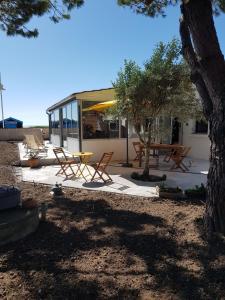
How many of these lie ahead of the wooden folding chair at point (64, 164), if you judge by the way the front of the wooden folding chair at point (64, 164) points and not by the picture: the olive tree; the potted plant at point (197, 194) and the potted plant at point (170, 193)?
3

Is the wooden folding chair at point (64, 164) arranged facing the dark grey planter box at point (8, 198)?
no

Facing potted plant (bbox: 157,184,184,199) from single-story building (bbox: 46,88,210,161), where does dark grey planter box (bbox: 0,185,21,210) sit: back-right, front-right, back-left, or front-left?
front-right

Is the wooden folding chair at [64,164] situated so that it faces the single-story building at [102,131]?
no

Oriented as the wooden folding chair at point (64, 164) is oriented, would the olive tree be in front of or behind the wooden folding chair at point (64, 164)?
in front

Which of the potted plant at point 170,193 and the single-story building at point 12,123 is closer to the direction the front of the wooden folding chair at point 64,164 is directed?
the potted plant

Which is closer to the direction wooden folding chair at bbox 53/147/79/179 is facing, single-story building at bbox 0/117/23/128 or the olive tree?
the olive tree

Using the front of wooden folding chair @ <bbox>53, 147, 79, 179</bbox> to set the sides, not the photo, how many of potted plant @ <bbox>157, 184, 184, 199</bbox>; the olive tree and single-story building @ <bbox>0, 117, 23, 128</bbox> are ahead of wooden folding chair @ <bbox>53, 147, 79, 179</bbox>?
2

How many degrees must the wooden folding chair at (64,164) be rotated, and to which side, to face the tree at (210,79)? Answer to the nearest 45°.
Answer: approximately 45° to its right

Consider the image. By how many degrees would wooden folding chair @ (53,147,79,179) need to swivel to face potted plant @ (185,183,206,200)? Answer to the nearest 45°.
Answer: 0° — it already faces it

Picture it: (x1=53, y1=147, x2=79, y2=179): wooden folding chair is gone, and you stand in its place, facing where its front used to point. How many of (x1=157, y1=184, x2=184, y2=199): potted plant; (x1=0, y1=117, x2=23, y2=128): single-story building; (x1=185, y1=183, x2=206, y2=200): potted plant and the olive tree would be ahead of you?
3

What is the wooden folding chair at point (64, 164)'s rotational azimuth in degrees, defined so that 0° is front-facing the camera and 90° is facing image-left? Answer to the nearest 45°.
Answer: approximately 315°

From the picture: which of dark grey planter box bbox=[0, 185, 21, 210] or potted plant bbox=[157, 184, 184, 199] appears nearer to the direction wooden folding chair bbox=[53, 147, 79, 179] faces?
the potted plant

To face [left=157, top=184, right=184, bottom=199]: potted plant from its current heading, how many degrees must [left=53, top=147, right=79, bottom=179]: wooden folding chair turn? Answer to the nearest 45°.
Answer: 0° — it already faces it
